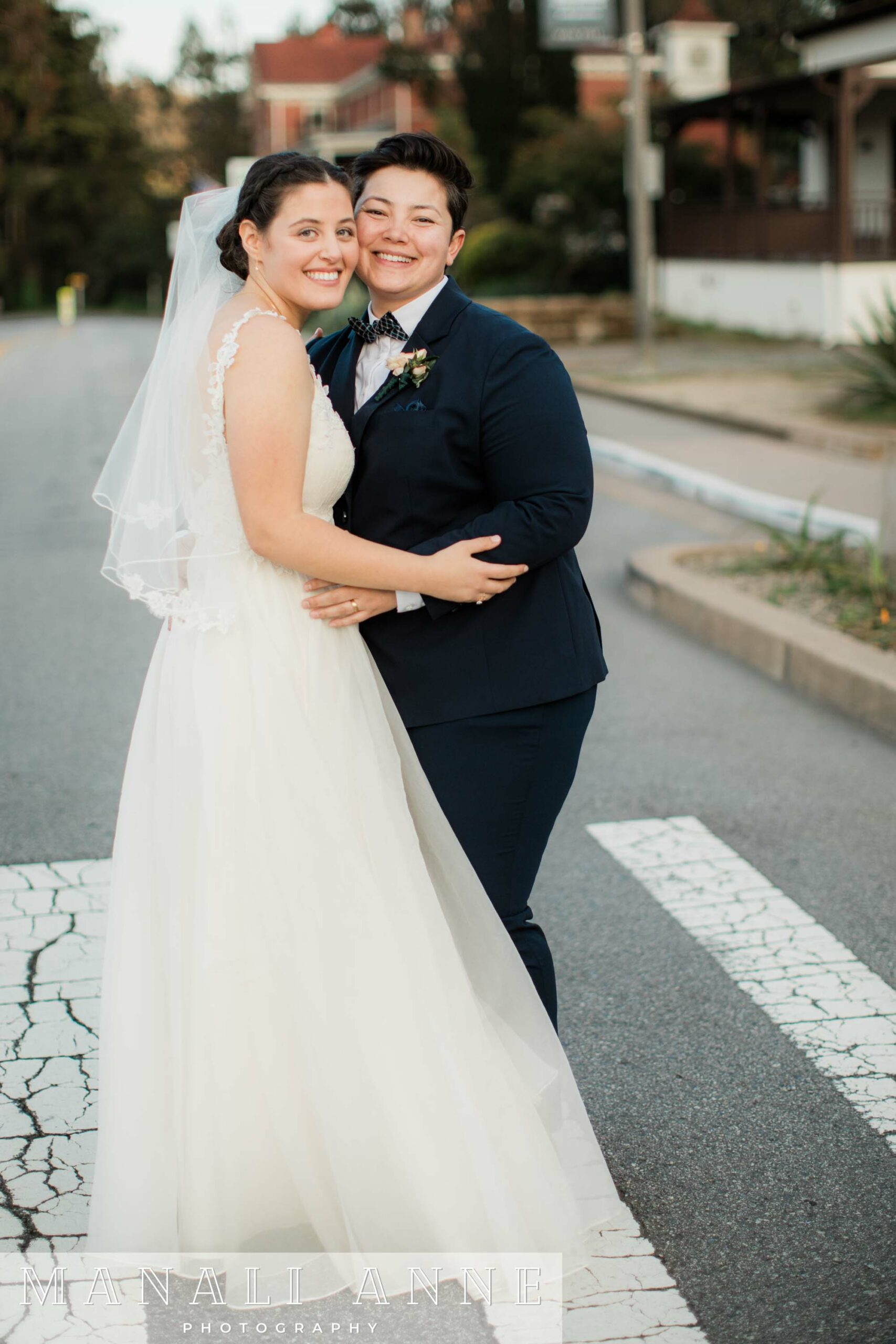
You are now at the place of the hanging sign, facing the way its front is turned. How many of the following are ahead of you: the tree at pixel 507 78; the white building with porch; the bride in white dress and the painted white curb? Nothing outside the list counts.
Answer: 2

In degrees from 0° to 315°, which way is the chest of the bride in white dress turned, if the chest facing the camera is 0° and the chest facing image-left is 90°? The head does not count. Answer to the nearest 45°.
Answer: approximately 270°

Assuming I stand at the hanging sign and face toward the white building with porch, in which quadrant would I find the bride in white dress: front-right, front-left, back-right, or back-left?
back-right

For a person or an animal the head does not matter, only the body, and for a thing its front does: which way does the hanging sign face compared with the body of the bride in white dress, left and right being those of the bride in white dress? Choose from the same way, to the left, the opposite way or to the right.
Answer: to the right

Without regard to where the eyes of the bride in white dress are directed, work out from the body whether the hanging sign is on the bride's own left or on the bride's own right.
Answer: on the bride's own left

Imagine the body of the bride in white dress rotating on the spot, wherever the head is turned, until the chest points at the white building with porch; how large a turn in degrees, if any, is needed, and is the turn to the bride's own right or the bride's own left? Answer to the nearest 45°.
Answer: approximately 90° to the bride's own left

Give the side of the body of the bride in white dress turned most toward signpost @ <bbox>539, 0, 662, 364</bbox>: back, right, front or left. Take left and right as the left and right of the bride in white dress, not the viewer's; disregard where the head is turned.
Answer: left

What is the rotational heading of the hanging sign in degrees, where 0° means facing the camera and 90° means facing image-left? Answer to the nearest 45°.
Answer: approximately 0°

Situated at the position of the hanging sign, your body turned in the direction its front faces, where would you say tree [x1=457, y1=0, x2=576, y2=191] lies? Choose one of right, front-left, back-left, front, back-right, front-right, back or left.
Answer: back
